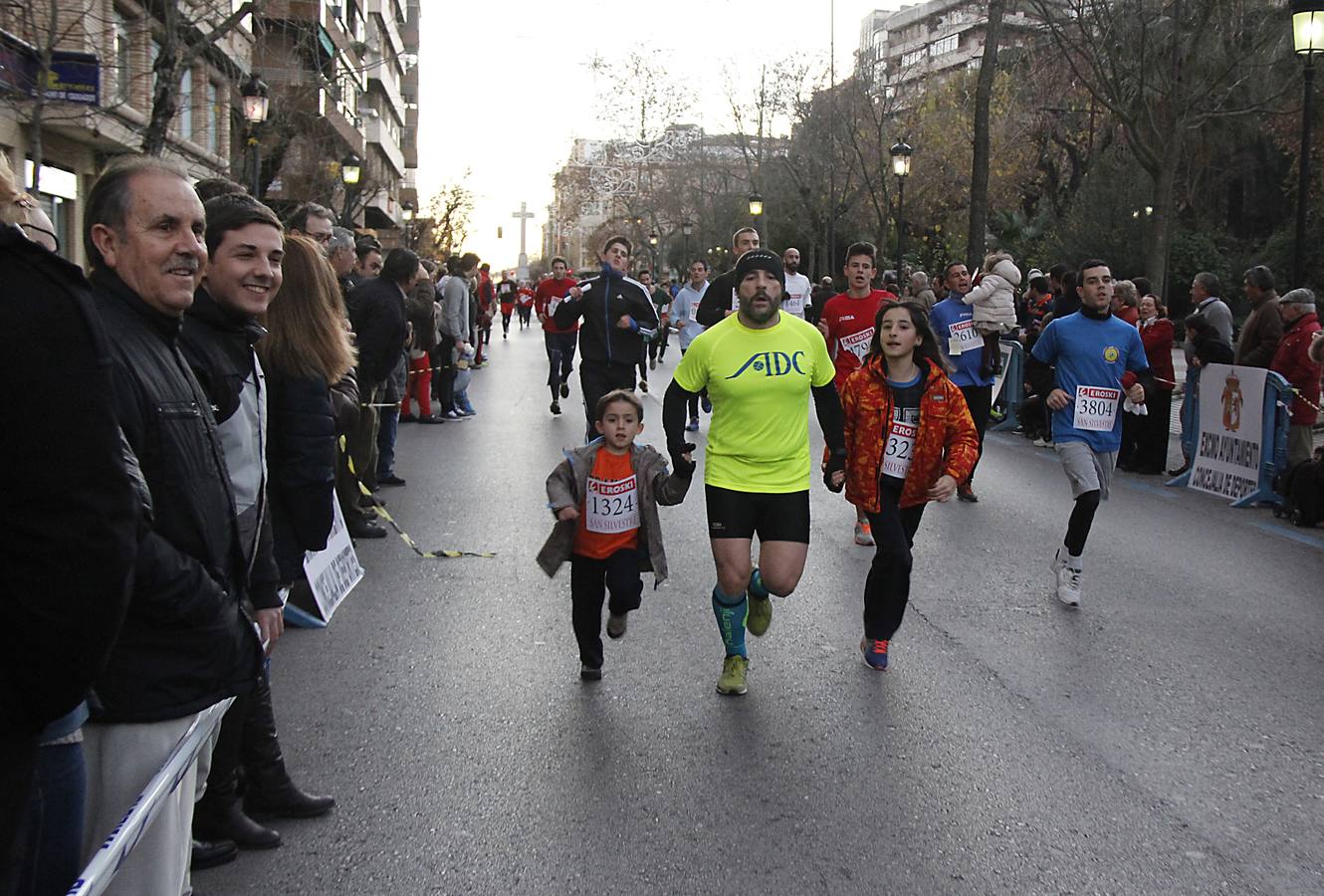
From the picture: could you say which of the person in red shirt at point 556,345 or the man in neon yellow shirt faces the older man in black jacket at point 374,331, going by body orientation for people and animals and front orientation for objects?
the person in red shirt

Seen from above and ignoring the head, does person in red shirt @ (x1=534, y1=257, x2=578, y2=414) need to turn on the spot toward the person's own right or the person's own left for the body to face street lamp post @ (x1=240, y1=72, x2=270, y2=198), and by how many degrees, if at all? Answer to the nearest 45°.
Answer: approximately 135° to the person's own right

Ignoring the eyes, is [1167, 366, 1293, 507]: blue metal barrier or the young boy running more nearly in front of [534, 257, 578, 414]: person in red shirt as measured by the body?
the young boy running

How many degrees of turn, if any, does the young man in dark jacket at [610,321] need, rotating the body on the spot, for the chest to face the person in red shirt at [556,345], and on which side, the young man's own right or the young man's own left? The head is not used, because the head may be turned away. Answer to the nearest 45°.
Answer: approximately 180°

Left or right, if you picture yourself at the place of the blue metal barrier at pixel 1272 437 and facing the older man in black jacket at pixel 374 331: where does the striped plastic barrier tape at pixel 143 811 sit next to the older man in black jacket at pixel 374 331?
left

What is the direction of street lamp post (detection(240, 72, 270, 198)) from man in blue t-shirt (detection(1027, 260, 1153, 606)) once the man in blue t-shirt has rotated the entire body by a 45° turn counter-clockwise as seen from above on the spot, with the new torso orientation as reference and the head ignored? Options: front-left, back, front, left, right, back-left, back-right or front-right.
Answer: back

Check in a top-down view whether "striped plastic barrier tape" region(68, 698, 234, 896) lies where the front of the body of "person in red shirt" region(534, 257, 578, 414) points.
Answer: yes

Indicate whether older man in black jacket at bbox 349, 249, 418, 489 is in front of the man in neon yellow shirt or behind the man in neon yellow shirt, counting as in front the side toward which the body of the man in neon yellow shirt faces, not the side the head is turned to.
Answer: behind

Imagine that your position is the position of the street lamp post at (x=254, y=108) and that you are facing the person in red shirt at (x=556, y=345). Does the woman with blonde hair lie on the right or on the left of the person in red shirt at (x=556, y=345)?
right
